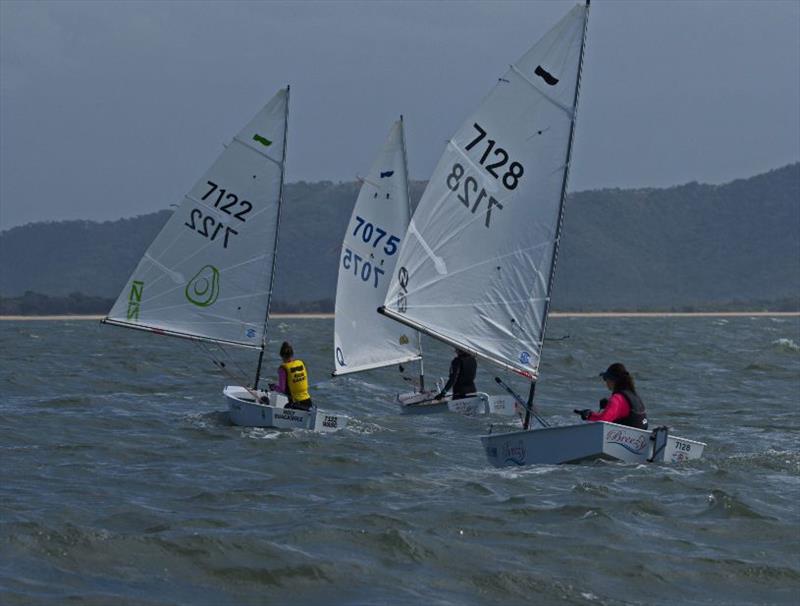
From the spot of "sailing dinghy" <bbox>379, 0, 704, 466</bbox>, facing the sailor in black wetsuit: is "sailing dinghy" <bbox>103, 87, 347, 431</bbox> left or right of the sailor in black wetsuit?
left

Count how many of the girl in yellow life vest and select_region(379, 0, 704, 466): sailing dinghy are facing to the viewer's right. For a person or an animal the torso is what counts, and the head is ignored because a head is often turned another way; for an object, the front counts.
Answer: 0

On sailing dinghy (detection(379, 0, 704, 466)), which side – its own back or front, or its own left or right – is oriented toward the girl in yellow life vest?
front

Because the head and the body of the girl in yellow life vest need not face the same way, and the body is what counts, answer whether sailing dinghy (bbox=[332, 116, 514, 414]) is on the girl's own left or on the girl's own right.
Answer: on the girl's own right

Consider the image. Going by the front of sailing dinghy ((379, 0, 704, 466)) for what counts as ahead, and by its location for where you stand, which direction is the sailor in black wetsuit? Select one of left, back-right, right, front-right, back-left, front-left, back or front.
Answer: front-right

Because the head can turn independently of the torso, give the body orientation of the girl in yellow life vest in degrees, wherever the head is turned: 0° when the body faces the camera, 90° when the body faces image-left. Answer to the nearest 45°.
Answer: approximately 135°

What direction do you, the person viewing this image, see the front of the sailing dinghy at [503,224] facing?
facing away from the viewer and to the left of the viewer

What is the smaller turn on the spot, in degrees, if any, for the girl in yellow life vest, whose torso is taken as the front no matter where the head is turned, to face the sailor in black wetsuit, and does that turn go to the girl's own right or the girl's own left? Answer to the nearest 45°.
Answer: approximately 90° to the girl's own right
